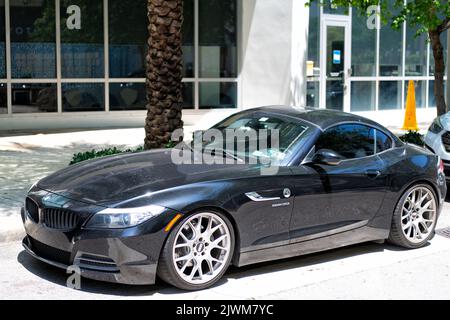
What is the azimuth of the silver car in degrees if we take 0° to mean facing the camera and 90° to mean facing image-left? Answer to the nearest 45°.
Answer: approximately 45°

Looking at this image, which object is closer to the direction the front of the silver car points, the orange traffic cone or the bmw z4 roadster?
the bmw z4 roadster

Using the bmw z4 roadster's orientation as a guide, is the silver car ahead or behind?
behind

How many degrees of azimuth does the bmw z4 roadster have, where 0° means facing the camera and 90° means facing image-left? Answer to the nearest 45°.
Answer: approximately 45°
